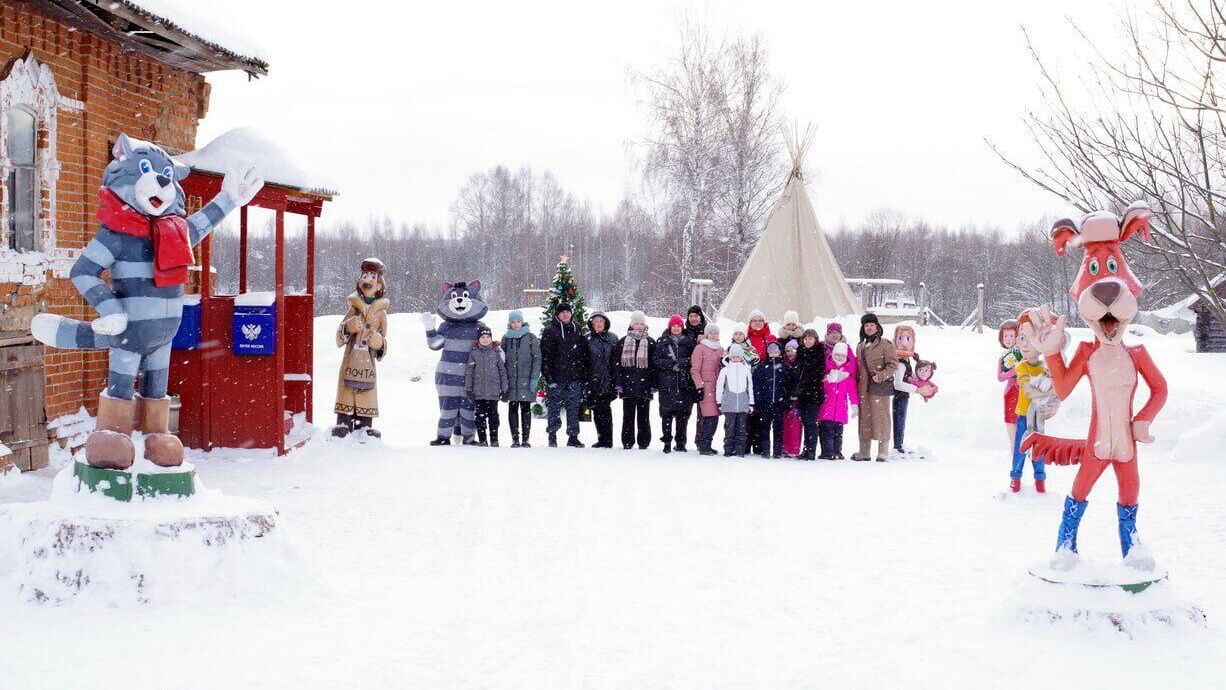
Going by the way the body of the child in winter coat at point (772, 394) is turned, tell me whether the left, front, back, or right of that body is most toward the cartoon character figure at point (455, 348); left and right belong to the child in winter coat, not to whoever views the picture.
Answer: right

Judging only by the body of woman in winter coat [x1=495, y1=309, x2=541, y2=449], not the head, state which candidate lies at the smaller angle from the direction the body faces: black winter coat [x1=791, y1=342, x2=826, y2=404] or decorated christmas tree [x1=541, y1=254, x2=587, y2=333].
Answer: the black winter coat

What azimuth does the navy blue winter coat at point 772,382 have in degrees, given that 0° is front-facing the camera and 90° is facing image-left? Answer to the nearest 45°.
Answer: approximately 0°

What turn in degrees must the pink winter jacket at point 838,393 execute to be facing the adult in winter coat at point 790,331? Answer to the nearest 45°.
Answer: approximately 135° to its right

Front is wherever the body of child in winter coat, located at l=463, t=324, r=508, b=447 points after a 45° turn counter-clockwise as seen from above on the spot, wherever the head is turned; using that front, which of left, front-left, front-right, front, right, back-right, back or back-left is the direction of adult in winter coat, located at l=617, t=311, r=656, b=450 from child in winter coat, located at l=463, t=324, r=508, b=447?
front-left

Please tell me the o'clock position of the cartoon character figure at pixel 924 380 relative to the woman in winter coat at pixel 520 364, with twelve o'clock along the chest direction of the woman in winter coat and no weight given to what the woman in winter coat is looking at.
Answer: The cartoon character figure is roughly at 9 o'clock from the woman in winter coat.

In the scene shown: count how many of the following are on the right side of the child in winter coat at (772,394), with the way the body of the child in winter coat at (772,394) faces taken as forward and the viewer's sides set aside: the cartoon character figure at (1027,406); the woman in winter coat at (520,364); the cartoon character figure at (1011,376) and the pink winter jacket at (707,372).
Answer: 2

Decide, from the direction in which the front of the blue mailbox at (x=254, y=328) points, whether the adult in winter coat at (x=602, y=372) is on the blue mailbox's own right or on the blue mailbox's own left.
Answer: on the blue mailbox's own left

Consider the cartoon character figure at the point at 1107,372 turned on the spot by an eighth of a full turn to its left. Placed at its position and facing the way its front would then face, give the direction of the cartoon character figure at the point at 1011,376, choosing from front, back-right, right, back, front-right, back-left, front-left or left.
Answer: back-left
